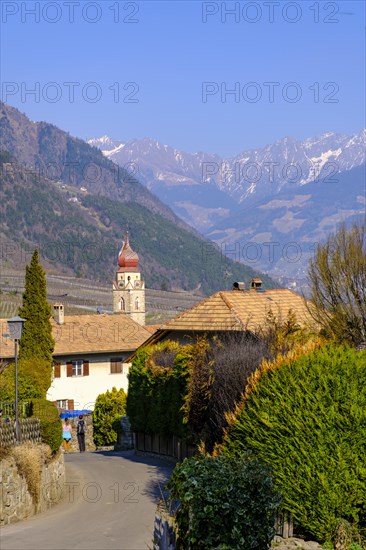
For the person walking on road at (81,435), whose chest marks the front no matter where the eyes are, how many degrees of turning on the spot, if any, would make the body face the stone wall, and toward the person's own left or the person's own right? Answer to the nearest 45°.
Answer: approximately 180°

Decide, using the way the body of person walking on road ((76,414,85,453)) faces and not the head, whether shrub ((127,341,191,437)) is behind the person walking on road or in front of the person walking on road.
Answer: behind

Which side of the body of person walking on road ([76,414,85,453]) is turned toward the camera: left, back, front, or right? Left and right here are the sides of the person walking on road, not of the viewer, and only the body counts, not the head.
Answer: back

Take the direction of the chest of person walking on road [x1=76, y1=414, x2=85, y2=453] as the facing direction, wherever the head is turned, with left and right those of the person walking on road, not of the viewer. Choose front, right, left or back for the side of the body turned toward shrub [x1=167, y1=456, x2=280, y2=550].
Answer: back

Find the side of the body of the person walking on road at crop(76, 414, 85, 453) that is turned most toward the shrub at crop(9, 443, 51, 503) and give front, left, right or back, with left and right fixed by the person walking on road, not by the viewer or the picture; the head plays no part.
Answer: back

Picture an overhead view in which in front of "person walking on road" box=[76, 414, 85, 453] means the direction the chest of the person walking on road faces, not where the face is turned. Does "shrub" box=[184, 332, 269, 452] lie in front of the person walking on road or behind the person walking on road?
behind
